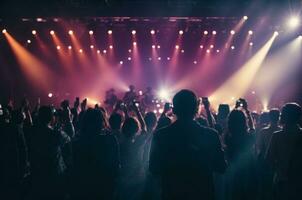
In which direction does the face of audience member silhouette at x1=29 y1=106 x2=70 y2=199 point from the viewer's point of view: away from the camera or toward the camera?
away from the camera

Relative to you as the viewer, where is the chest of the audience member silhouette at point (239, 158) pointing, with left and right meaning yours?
facing away from the viewer

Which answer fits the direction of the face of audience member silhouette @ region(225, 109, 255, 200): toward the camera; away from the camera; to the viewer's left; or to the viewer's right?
away from the camera

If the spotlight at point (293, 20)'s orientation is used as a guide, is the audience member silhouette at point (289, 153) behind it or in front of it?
in front

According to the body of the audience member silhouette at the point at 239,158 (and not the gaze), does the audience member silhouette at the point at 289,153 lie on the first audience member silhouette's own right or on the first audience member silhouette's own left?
on the first audience member silhouette's own right

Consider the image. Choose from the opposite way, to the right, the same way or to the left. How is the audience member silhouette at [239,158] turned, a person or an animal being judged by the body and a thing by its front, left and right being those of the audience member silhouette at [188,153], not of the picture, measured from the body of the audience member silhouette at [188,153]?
the same way

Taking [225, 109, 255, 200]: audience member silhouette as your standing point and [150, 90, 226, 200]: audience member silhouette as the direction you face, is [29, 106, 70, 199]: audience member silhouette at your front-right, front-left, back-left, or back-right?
front-right

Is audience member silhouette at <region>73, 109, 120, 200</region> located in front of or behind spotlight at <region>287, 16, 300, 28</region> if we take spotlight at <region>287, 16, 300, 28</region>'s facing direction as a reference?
in front

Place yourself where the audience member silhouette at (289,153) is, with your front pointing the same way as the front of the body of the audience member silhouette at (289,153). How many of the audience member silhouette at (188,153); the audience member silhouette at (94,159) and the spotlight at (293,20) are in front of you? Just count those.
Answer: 1

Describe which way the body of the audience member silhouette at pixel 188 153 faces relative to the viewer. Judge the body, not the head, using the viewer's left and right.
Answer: facing away from the viewer

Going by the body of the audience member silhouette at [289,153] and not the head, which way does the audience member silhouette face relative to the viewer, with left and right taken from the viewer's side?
facing away from the viewer

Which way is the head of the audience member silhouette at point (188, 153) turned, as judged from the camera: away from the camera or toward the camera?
away from the camera

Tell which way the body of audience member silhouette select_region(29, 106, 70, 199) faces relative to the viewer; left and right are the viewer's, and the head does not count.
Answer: facing away from the viewer and to the right of the viewer

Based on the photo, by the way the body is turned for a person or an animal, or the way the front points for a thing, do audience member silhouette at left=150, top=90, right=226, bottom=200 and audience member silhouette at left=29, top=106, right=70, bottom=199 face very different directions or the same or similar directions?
same or similar directions
